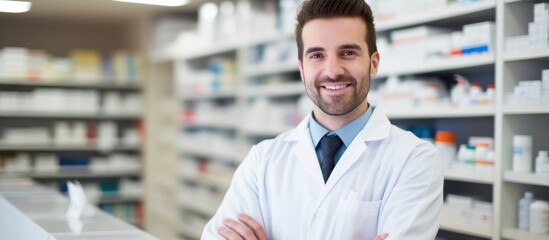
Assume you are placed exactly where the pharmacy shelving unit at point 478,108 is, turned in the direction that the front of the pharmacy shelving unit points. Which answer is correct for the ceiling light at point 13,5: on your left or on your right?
on your right

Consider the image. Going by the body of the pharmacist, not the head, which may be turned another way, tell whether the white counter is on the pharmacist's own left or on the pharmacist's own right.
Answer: on the pharmacist's own right

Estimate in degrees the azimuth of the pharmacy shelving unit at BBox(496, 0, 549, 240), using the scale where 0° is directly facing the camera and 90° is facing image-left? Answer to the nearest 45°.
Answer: approximately 45°

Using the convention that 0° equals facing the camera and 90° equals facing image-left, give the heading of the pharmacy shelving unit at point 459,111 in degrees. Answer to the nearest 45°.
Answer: approximately 45°

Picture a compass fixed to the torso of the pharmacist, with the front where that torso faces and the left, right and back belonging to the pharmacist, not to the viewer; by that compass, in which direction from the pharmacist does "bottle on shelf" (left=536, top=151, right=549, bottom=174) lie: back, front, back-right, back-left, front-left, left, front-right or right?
back-left

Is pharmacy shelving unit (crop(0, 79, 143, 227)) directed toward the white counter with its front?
yes

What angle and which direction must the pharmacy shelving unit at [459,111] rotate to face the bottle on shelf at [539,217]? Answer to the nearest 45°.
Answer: approximately 90° to its left

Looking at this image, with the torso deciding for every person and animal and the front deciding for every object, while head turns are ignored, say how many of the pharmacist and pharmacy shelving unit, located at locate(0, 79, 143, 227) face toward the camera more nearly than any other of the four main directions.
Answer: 2

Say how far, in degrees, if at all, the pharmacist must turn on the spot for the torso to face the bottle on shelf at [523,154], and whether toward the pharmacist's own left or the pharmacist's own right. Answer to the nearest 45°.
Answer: approximately 135° to the pharmacist's own left
